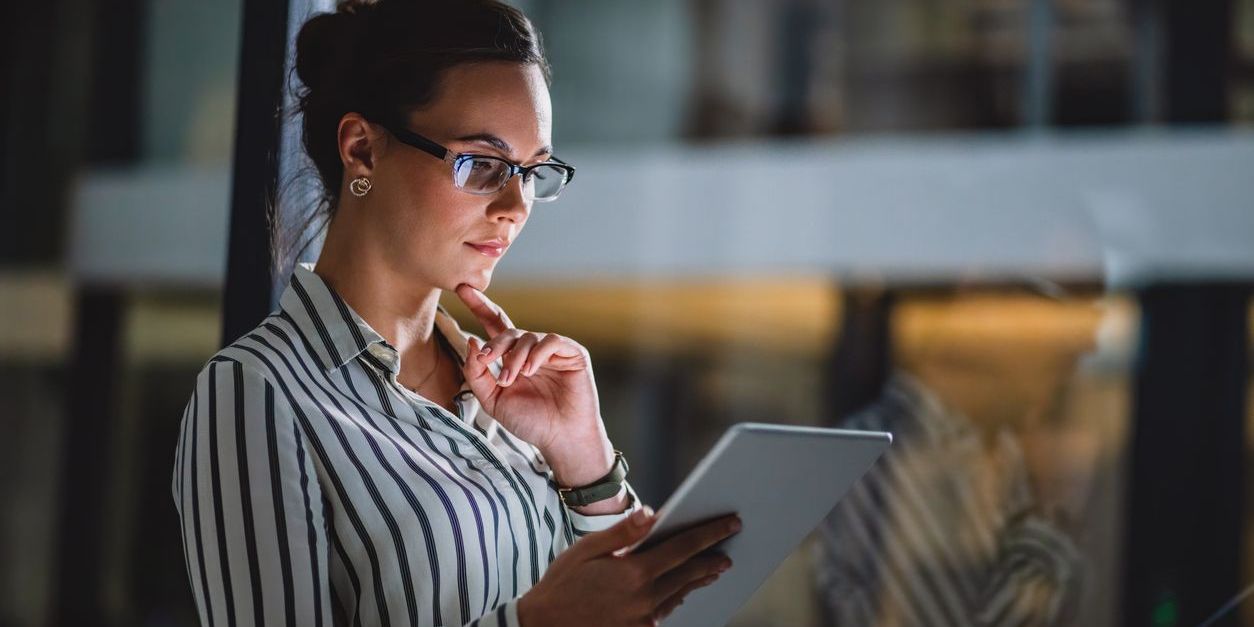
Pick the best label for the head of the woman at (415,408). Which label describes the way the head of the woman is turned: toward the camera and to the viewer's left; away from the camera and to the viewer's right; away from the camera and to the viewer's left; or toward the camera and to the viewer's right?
toward the camera and to the viewer's right

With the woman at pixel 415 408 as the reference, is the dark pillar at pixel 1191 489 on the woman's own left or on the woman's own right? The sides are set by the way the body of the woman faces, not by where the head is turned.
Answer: on the woman's own left

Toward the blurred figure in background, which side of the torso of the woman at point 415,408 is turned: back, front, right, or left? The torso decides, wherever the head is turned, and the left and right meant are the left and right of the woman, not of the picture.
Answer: left

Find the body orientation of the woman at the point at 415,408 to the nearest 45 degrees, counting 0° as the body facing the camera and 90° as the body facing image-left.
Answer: approximately 315°
